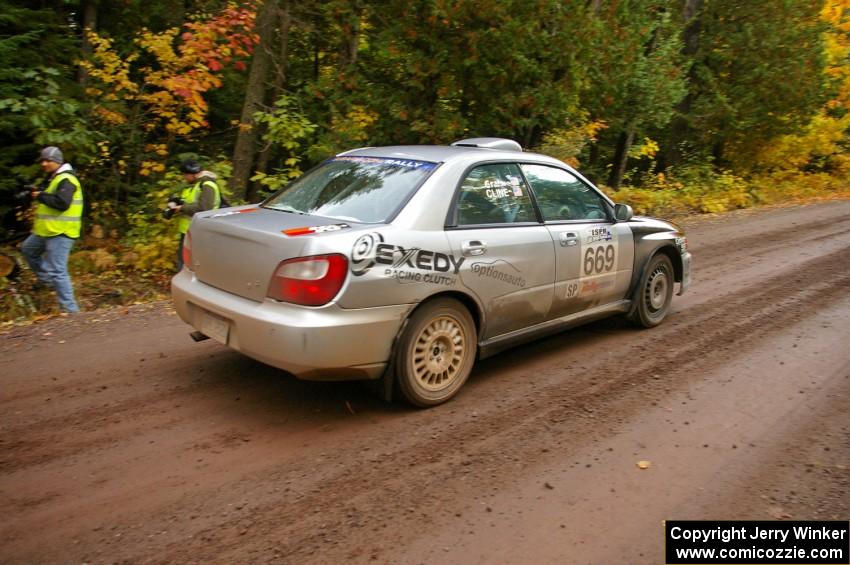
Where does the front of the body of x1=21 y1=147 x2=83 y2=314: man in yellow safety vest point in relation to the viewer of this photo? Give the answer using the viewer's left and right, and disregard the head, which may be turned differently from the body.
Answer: facing to the left of the viewer

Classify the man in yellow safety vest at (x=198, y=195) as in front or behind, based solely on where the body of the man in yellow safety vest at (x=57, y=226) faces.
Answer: behind

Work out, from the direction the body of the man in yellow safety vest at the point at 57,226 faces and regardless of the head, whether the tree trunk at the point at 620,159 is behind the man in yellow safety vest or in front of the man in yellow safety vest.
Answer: behind

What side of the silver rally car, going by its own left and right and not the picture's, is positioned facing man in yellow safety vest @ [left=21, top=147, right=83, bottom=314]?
left

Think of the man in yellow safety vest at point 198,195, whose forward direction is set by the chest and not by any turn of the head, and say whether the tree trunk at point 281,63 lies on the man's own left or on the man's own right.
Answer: on the man's own right

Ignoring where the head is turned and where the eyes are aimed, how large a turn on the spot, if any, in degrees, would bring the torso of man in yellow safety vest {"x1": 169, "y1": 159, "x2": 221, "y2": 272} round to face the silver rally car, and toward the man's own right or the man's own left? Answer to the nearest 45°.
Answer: approximately 90° to the man's own left

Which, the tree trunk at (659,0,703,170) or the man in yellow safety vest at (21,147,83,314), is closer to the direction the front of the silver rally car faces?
the tree trunk

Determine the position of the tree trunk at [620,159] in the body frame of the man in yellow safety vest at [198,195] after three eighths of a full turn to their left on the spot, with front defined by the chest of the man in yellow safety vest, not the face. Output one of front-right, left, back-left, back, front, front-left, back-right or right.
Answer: left

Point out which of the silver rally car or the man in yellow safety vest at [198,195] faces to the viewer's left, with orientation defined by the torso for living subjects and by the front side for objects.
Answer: the man in yellow safety vest

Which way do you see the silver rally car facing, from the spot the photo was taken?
facing away from the viewer and to the right of the viewer

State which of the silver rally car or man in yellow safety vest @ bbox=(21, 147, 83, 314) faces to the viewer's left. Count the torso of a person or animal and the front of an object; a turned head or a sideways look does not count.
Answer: the man in yellow safety vest

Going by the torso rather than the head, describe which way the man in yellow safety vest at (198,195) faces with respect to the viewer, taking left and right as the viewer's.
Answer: facing to the left of the viewer

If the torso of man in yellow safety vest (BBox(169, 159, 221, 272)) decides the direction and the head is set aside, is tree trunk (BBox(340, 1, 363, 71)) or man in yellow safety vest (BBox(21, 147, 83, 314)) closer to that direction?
the man in yellow safety vest
